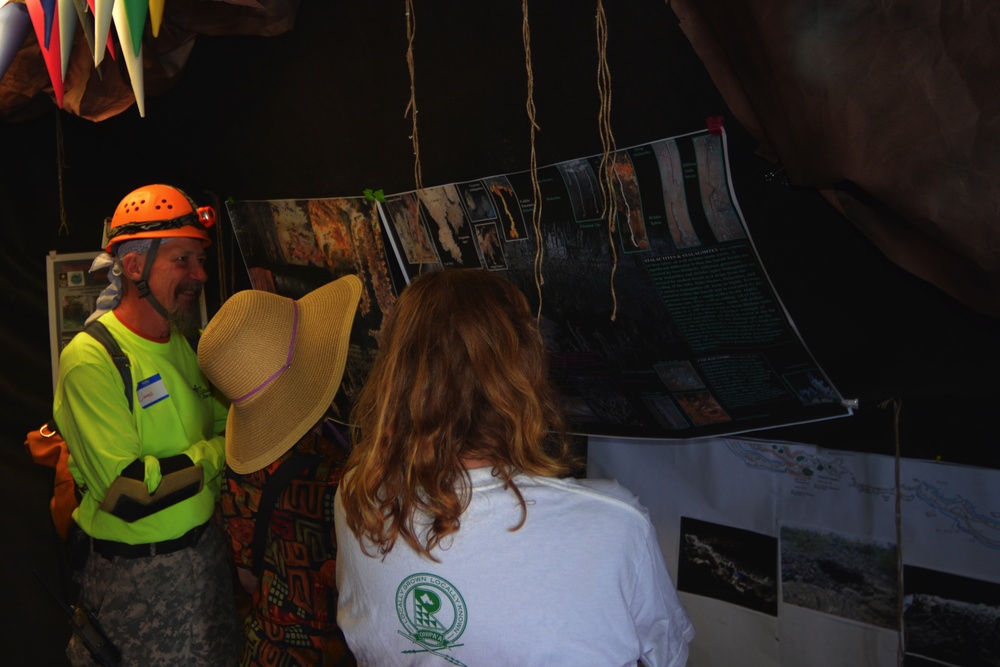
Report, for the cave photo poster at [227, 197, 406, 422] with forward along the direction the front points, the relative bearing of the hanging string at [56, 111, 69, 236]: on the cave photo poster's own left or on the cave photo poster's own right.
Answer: on the cave photo poster's own right

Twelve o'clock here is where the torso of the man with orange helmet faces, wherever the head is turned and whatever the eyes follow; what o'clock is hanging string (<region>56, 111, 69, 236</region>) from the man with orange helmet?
The hanging string is roughly at 7 o'clock from the man with orange helmet.

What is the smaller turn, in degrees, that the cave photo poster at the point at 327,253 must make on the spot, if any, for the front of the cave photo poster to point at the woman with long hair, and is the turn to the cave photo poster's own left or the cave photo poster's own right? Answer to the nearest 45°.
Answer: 0° — it already faces them

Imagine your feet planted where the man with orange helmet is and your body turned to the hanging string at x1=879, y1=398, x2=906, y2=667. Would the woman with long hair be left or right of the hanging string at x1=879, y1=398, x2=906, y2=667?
right

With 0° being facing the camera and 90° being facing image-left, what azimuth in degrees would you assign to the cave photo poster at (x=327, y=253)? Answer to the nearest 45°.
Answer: approximately 0°

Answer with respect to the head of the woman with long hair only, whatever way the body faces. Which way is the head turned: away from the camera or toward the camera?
away from the camera
